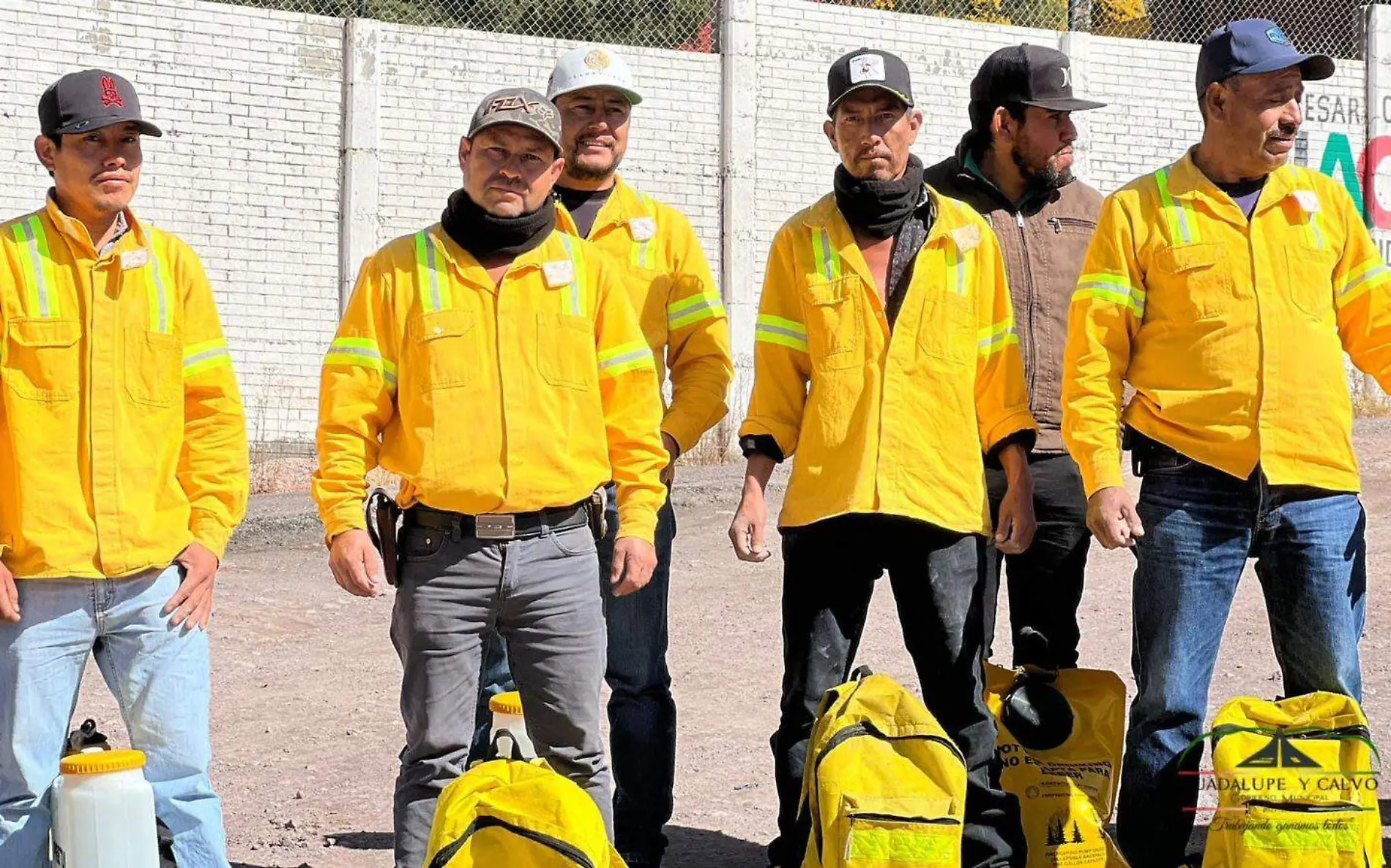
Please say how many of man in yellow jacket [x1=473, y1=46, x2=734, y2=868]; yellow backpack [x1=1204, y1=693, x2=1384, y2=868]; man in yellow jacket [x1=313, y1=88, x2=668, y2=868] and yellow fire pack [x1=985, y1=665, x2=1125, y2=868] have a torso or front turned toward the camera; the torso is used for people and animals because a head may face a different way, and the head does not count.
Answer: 4

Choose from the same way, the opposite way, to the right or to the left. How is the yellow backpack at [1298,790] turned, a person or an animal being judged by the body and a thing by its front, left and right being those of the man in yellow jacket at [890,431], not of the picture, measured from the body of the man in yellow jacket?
the same way

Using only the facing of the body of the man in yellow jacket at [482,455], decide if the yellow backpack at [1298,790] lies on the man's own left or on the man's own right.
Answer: on the man's own left

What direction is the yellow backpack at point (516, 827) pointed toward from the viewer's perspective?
toward the camera

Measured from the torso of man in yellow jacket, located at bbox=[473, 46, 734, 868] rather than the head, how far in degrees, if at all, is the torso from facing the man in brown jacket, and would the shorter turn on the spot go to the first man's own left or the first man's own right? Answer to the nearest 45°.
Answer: approximately 90° to the first man's own left

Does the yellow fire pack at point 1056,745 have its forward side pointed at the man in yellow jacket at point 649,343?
no

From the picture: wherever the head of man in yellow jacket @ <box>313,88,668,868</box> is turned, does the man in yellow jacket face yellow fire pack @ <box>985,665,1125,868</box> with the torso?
no

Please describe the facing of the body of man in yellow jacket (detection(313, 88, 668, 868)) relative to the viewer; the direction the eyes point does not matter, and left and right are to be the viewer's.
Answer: facing the viewer

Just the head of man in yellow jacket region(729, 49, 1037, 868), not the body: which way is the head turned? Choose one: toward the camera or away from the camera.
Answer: toward the camera

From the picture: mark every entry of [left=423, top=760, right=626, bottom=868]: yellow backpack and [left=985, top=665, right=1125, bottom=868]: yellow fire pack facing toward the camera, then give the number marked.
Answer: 2

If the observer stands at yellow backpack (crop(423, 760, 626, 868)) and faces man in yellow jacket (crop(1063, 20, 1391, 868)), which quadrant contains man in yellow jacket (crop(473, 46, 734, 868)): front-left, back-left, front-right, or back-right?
front-left

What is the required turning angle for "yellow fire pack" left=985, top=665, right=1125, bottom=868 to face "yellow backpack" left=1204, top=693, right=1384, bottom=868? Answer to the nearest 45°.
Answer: approximately 45° to its left

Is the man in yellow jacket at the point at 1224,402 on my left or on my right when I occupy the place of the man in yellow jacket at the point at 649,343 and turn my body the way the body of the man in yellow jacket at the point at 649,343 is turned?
on my left

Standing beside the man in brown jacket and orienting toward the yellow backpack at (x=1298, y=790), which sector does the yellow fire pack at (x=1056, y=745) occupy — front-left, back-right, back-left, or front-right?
front-right

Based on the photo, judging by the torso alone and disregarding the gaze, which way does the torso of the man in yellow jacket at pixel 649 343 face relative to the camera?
toward the camera

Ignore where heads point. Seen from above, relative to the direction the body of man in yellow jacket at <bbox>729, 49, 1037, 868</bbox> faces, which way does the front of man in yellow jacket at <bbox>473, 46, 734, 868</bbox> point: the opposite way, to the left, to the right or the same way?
the same way

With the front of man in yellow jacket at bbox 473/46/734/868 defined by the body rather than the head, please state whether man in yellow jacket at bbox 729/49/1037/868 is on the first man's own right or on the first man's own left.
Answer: on the first man's own left
